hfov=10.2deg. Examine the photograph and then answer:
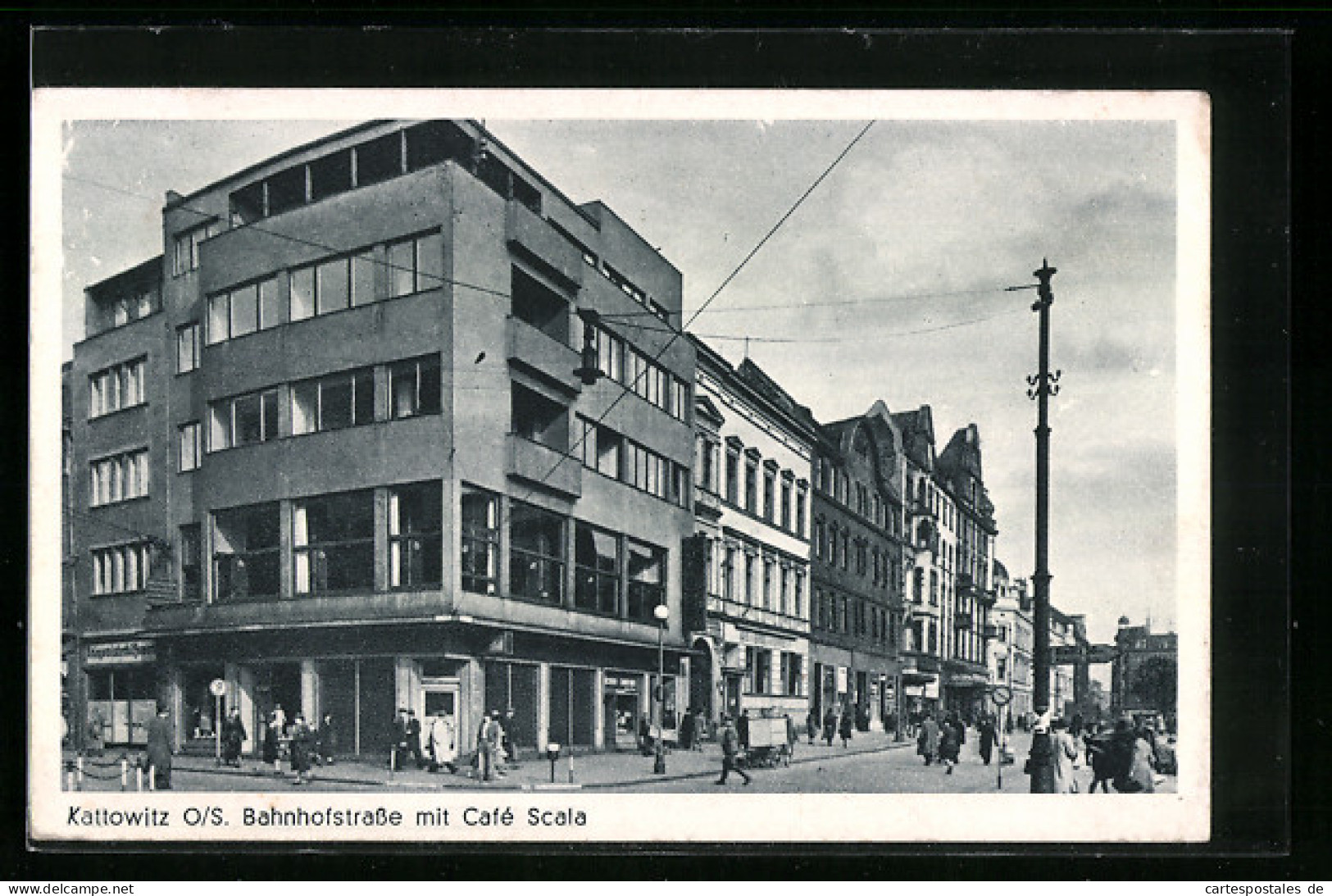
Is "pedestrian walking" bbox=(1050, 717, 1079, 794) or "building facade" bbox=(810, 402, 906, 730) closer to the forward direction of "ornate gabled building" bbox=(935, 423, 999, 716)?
the pedestrian walking

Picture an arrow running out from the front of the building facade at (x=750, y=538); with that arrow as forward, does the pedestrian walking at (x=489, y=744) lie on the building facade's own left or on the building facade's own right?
on the building facade's own right

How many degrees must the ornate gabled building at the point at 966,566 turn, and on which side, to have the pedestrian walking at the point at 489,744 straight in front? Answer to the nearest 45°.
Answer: approximately 90° to its right

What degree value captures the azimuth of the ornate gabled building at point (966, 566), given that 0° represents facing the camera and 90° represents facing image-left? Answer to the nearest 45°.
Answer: approximately 315°

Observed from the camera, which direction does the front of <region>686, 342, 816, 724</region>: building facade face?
facing the viewer and to the right of the viewer
